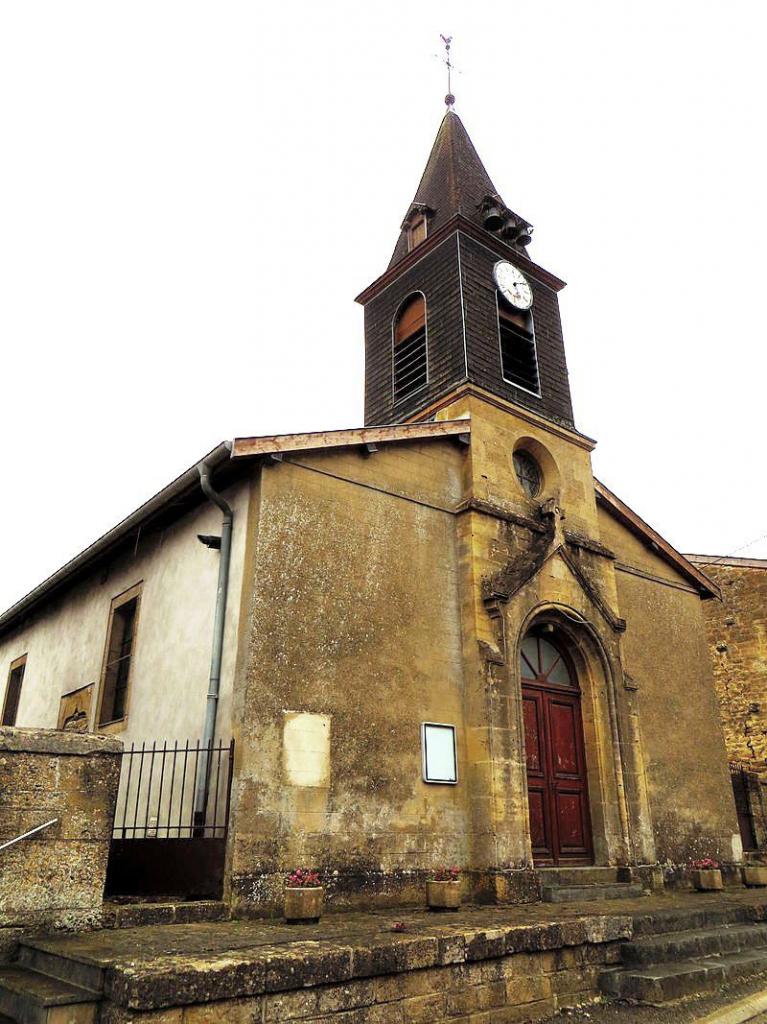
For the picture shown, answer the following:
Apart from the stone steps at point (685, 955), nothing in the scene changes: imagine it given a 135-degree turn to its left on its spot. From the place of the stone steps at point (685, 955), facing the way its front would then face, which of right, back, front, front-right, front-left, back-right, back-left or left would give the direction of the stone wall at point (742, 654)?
front

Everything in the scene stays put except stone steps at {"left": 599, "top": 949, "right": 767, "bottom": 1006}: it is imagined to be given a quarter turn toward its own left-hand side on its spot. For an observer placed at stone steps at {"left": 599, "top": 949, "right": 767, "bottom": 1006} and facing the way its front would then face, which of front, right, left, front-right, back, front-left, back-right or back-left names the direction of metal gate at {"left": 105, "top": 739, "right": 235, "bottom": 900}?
back-left

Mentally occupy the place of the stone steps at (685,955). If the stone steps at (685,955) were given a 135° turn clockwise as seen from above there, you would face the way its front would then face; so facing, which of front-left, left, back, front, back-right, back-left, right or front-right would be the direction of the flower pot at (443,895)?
front

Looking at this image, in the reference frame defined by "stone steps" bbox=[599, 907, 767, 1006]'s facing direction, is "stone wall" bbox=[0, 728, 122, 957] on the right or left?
on its right

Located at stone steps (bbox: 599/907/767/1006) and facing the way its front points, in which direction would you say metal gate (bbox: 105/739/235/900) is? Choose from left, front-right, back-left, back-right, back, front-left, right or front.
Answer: back-right

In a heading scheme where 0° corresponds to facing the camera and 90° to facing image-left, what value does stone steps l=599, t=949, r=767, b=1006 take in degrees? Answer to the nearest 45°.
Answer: approximately 315°

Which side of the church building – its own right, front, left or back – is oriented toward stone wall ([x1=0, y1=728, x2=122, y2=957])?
right

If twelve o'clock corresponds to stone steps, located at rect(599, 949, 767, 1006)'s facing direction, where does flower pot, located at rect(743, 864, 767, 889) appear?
The flower pot is roughly at 8 o'clock from the stone steps.

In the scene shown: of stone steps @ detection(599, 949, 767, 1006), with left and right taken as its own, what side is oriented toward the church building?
back

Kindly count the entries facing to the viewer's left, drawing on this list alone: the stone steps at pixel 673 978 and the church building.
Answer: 0

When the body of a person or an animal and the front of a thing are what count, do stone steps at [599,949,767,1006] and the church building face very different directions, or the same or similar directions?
same or similar directions

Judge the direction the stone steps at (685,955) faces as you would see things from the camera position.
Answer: facing the viewer and to the right of the viewer

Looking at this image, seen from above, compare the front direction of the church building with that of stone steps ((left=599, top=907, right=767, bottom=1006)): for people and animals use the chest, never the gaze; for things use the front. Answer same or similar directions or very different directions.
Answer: same or similar directions
